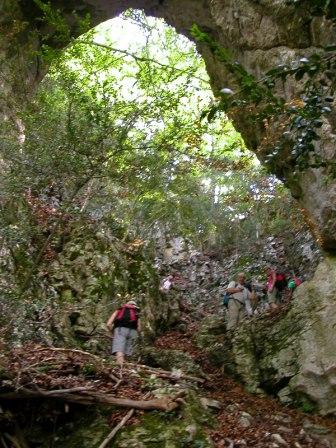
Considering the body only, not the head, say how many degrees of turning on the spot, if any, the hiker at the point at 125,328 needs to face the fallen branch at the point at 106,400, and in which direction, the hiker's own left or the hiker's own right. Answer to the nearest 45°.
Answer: approximately 180°

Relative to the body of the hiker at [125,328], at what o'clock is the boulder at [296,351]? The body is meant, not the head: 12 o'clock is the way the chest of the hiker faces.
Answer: The boulder is roughly at 3 o'clock from the hiker.

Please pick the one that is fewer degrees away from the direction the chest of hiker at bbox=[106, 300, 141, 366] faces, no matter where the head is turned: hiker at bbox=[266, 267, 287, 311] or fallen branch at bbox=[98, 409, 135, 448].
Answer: the hiker

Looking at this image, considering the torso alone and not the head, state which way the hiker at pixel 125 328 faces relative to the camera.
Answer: away from the camera

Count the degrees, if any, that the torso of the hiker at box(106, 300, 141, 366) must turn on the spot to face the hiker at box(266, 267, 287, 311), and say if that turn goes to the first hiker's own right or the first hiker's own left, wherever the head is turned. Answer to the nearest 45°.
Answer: approximately 45° to the first hiker's own right

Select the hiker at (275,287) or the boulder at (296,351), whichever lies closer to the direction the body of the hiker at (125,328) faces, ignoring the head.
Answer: the hiker

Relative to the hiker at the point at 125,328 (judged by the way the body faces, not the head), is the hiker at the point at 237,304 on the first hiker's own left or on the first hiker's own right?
on the first hiker's own right

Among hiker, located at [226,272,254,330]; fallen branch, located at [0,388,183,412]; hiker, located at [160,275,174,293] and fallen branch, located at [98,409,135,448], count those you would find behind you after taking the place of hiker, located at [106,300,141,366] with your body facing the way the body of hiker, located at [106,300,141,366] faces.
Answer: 2

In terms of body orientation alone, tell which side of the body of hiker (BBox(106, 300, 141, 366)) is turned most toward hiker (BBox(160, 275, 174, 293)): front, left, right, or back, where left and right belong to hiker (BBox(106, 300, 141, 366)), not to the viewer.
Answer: front

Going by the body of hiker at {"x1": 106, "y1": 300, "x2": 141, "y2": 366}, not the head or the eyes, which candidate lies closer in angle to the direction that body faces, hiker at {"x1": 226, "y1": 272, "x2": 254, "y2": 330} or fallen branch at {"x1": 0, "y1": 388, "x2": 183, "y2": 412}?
the hiker

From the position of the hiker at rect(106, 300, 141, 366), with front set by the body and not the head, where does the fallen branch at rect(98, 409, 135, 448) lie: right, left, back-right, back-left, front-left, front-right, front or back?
back
